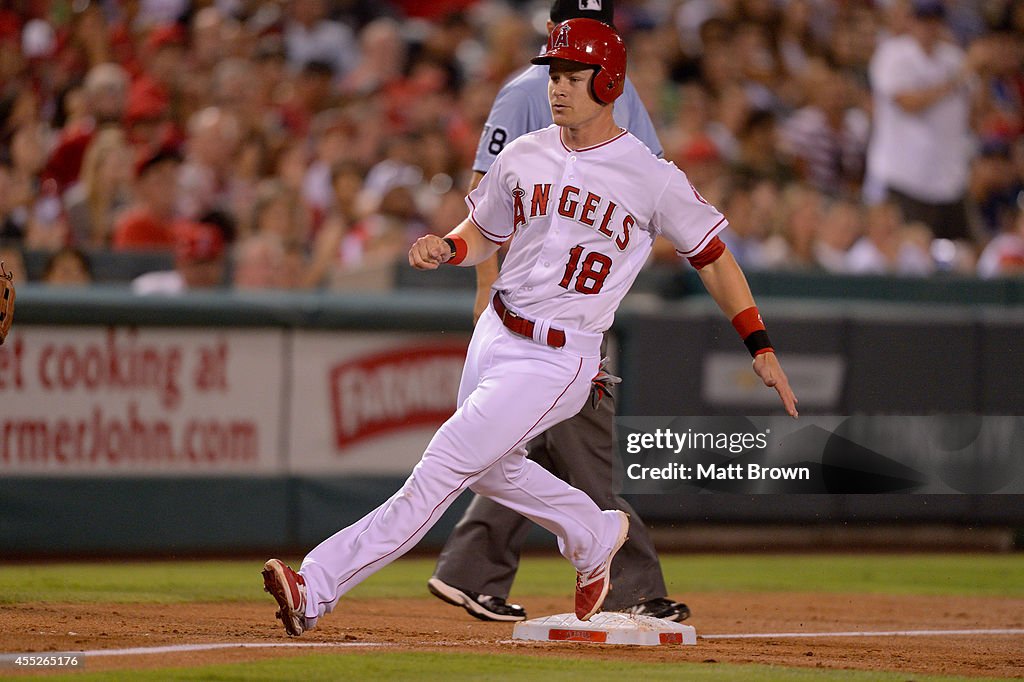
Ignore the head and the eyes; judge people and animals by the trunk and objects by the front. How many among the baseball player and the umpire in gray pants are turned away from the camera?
0

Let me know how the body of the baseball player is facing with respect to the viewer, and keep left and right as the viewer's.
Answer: facing the viewer and to the left of the viewer

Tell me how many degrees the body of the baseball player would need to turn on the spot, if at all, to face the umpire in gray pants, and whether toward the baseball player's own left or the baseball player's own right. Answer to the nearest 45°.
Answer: approximately 135° to the baseball player's own right

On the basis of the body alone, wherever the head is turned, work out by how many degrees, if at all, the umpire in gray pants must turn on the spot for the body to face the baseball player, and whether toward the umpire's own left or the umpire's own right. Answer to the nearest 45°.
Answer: approximately 45° to the umpire's own right

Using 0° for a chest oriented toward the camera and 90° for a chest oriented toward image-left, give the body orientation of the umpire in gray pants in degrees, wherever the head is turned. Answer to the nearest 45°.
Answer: approximately 315°
